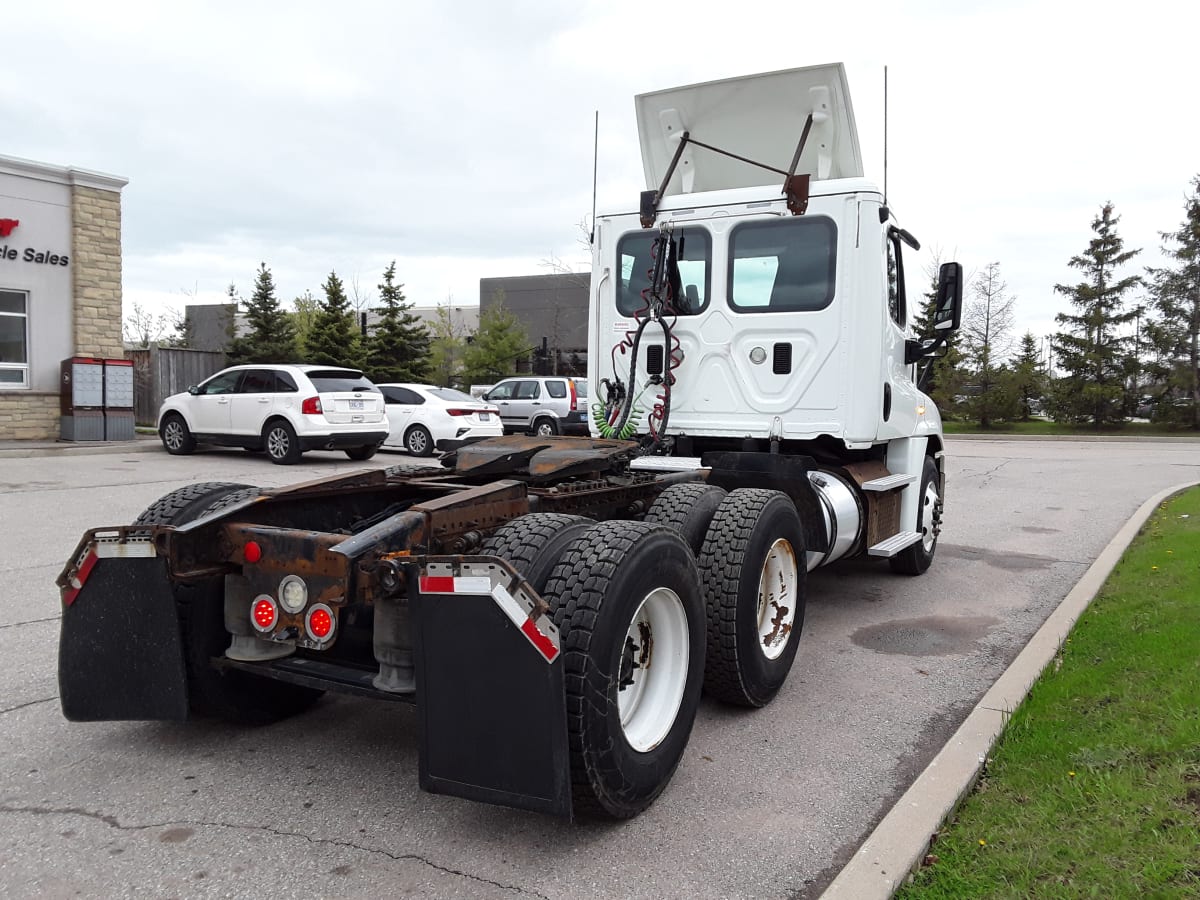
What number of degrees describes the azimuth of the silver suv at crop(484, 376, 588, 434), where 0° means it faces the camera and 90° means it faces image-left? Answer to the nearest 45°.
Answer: approximately 135°

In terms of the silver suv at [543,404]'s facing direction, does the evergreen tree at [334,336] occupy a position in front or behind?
in front

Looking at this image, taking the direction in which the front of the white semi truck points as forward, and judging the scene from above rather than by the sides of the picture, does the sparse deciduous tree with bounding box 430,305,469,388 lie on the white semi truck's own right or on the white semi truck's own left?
on the white semi truck's own left

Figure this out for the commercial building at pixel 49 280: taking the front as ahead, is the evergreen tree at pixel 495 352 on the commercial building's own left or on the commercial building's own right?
on the commercial building's own left

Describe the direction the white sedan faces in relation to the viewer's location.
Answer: facing away from the viewer and to the left of the viewer

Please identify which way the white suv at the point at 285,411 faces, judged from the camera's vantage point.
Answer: facing away from the viewer and to the left of the viewer

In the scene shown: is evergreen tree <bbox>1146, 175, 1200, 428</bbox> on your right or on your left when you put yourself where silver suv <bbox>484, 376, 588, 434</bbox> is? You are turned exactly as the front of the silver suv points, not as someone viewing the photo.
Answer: on your right

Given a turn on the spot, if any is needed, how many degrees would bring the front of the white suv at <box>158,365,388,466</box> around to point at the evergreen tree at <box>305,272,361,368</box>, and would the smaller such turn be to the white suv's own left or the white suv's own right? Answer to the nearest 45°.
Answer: approximately 45° to the white suv's own right

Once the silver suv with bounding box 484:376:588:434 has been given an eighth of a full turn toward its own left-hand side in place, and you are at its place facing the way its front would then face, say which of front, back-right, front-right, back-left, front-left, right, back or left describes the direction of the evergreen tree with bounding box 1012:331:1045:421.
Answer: back-right

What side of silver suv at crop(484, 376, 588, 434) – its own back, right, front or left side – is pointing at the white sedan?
left

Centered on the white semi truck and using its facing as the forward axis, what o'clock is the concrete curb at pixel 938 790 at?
The concrete curb is roughly at 3 o'clock from the white semi truck.

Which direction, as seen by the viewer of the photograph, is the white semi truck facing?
facing away from the viewer and to the right of the viewer
